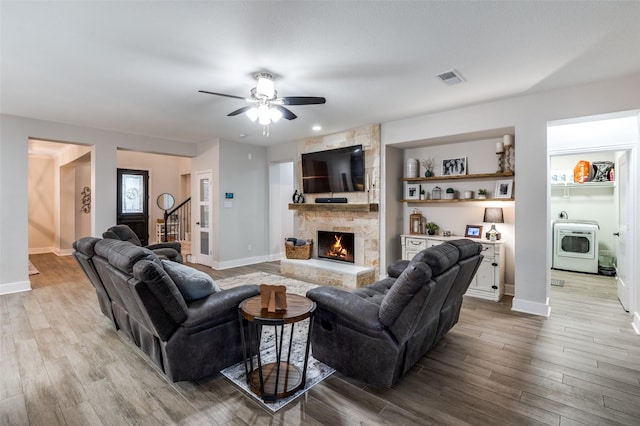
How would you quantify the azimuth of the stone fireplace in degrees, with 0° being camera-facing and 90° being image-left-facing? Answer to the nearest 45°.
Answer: approximately 45°

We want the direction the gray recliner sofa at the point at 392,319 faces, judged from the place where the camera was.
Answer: facing away from the viewer and to the left of the viewer

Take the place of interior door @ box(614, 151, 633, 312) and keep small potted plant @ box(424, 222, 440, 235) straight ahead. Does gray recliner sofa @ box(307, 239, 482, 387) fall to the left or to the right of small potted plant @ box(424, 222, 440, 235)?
left

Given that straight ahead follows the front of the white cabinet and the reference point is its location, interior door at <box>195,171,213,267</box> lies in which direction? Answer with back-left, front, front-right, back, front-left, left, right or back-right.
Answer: front-right

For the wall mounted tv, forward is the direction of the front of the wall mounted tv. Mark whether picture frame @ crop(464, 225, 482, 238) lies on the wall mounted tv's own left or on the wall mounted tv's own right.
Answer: on the wall mounted tv's own left

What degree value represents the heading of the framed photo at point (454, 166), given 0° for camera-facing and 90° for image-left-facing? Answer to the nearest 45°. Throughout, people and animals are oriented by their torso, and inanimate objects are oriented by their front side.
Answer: approximately 45°

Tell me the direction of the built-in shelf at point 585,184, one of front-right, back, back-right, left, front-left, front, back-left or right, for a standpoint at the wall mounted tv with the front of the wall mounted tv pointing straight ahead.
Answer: back-left

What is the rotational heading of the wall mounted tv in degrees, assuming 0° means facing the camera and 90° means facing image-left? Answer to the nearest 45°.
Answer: approximately 45°

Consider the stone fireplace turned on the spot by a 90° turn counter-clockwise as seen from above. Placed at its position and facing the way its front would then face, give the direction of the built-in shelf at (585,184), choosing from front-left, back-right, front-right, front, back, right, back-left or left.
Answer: front-left

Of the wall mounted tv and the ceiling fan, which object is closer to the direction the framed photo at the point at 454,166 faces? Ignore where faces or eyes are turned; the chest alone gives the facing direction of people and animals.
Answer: the ceiling fan
